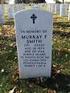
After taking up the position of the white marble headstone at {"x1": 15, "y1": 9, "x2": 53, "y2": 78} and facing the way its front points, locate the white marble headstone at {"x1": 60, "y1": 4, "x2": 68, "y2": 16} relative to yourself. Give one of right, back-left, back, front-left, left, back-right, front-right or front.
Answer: back

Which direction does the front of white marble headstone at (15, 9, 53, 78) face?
toward the camera
